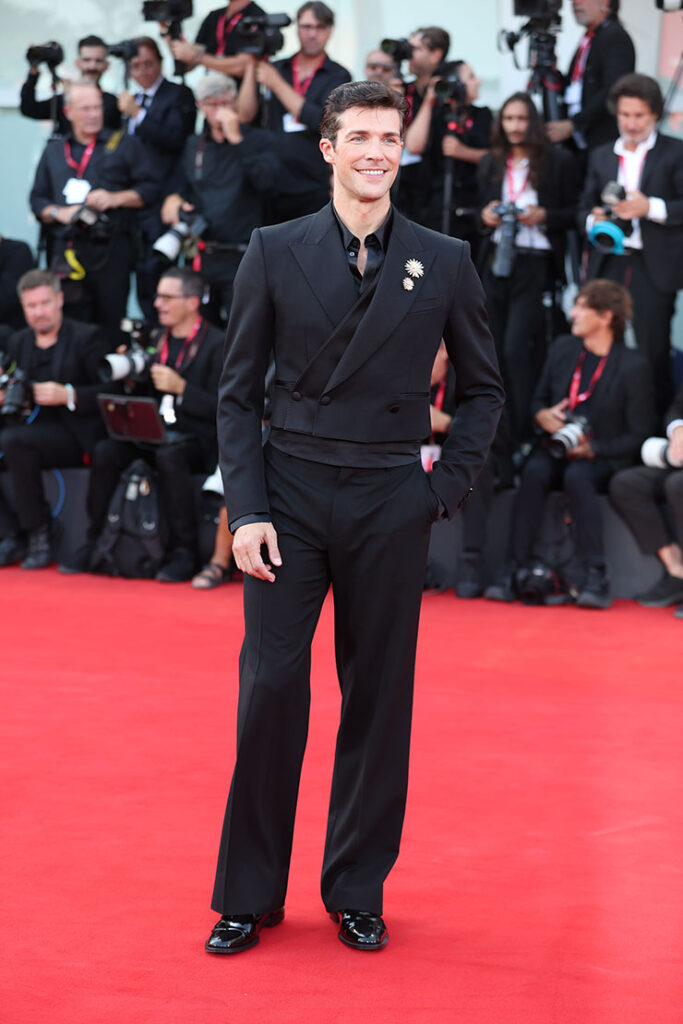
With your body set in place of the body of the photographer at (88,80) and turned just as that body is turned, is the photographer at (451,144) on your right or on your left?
on your left

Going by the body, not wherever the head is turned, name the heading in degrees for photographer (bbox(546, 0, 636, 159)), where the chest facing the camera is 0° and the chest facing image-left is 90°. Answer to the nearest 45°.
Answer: approximately 45°

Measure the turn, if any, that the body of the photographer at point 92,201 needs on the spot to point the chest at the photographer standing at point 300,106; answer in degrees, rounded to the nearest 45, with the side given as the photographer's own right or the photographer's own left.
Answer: approximately 90° to the photographer's own left
